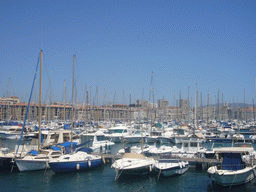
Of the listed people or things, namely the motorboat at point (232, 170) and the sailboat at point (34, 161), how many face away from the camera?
0

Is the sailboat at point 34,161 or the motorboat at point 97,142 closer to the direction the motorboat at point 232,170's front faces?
the sailboat

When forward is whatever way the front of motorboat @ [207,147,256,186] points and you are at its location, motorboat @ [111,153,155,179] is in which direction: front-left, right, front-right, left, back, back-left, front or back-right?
front-right

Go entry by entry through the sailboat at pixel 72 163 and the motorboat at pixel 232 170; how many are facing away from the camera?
0

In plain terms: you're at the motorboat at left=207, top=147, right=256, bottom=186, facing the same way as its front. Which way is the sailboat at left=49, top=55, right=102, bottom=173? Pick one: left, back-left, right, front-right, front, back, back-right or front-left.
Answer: front-right

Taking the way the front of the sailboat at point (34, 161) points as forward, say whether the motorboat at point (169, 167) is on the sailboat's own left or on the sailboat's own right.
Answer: on the sailboat's own left

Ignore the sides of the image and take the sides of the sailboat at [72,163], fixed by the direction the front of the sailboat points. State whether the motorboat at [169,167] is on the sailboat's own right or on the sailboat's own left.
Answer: on the sailboat's own left

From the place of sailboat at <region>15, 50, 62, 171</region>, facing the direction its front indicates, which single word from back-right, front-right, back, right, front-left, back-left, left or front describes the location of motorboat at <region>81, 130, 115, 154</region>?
back

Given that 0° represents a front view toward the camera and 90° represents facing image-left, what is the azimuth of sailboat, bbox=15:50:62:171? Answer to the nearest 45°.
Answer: approximately 45°
